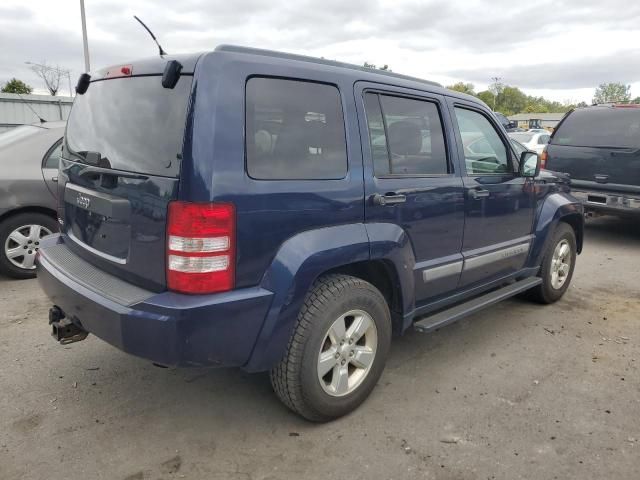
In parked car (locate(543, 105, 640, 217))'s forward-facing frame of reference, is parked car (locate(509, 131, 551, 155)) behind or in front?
in front

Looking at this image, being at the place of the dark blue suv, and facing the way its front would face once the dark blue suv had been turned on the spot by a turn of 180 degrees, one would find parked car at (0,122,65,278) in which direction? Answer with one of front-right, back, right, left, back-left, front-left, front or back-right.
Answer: right

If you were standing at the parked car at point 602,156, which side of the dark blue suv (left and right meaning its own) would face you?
front

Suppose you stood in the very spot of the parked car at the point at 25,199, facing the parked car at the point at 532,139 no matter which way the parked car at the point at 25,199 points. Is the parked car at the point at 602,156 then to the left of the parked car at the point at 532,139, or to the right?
right

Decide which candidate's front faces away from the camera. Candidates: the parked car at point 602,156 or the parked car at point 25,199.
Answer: the parked car at point 602,156

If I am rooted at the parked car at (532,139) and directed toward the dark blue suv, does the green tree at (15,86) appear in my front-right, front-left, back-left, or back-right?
back-right

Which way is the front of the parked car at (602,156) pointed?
away from the camera

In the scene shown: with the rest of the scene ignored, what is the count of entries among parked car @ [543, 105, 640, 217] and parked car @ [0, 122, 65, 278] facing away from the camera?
1

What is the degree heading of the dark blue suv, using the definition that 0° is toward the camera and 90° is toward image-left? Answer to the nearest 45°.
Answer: approximately 225°

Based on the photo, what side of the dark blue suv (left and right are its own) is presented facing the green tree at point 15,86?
left
